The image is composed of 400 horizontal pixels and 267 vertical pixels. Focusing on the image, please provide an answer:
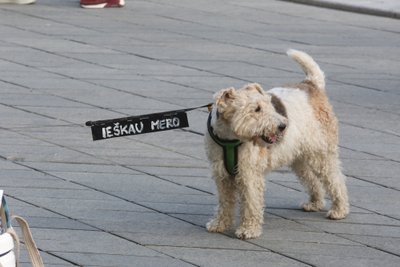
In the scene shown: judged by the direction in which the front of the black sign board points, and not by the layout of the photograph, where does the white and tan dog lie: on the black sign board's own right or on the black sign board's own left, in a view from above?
on the black sign board's own left

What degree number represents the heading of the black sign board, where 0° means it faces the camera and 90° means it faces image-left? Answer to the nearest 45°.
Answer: approximately 0°

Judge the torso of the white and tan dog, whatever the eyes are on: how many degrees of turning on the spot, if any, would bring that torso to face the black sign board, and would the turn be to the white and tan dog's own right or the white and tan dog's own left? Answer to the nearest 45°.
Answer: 0° — it already faces it

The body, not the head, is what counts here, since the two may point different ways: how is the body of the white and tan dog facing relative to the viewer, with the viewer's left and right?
facing the viewer and to the left of the viewer

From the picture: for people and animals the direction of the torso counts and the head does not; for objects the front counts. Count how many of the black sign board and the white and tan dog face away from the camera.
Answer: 0
